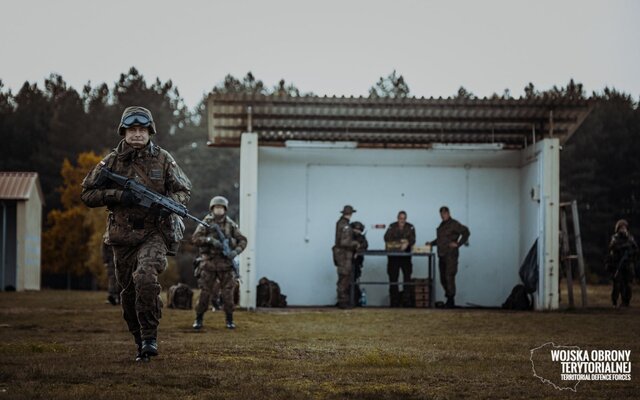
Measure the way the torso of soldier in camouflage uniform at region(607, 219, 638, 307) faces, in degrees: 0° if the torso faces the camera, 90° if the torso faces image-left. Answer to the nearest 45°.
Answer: approximately 0°

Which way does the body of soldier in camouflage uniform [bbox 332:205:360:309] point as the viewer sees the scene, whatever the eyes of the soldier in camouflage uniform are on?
to the viewer's right

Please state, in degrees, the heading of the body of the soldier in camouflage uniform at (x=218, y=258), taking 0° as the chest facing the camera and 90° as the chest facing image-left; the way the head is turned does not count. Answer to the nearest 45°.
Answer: approximately 0°

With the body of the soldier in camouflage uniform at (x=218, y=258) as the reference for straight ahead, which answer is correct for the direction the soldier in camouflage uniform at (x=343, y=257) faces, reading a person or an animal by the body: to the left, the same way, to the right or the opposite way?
to the left

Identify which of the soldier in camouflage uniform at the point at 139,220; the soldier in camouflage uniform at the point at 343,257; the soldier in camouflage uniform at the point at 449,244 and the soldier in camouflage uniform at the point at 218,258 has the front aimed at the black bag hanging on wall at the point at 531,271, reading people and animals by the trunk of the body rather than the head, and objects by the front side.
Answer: the soldier in camouflage uniform at the point at 343,257

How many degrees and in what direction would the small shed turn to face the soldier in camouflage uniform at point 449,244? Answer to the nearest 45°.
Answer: approximately 45° to its left

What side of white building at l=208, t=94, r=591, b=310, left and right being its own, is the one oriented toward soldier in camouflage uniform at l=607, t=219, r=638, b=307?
left

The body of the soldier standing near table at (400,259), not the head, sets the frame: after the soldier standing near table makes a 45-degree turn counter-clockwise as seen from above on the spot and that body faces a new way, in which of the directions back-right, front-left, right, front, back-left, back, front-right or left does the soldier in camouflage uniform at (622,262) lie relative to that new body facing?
front-left

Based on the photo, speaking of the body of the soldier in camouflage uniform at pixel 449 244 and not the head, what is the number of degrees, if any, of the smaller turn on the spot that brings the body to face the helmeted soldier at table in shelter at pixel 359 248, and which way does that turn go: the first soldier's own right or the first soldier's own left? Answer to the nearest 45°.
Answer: approximately 45° to the first soldier's own right

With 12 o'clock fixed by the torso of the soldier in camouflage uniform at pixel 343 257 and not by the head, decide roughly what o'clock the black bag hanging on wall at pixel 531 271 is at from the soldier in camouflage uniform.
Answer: The black bag hanging on wall is roughly at 12 o'clock from the soldier in camouflage uniform.

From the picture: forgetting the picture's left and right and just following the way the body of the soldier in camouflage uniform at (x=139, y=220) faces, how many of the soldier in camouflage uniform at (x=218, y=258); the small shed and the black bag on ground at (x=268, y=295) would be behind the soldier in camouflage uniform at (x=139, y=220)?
3

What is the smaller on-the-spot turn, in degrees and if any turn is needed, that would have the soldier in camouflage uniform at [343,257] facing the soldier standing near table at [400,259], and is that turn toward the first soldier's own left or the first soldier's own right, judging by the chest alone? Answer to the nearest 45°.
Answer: approximately 45° to the first soldier's own left

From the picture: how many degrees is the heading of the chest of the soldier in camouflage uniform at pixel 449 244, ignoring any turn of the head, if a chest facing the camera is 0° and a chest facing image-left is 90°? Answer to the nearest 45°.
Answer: approximately 45°

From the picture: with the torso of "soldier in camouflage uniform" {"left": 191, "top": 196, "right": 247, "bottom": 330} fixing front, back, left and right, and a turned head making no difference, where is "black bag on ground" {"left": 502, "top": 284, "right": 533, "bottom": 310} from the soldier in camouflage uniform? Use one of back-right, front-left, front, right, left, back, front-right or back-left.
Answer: back-left
